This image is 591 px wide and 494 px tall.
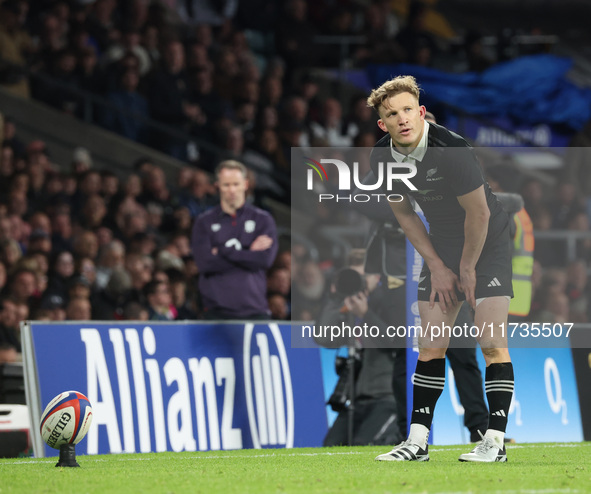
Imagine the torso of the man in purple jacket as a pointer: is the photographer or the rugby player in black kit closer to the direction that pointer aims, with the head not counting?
the rugby player in black kit

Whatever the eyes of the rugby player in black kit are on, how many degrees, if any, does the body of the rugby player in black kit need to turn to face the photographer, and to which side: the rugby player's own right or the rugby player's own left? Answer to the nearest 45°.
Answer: approximately 135° to the rugby player's own right

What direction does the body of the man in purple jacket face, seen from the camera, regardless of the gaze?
toward the camera

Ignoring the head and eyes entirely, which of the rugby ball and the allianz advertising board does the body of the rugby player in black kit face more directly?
the rugby ball

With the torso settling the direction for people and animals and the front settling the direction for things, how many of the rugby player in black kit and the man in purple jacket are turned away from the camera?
0

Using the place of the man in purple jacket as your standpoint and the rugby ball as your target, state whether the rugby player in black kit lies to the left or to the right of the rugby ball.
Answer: left

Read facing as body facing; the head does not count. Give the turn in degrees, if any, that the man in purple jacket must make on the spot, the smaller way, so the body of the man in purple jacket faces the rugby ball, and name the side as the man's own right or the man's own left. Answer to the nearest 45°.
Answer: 0° — they already face it

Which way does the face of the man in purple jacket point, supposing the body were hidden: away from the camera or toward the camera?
toward the camera

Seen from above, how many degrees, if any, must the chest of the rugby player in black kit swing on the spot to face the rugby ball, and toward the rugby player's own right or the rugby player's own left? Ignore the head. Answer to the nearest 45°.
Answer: approximately 45° to the rugby player's own right

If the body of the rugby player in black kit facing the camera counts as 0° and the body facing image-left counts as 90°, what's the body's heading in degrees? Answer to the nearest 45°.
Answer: approximately 45°

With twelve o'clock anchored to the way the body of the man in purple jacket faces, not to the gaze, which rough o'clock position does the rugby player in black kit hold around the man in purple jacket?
The rugby player in black kit is roughly at 11 o'clock from the man in purple jacket.

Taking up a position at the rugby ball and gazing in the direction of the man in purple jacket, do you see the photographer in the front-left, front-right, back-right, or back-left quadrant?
front-right
